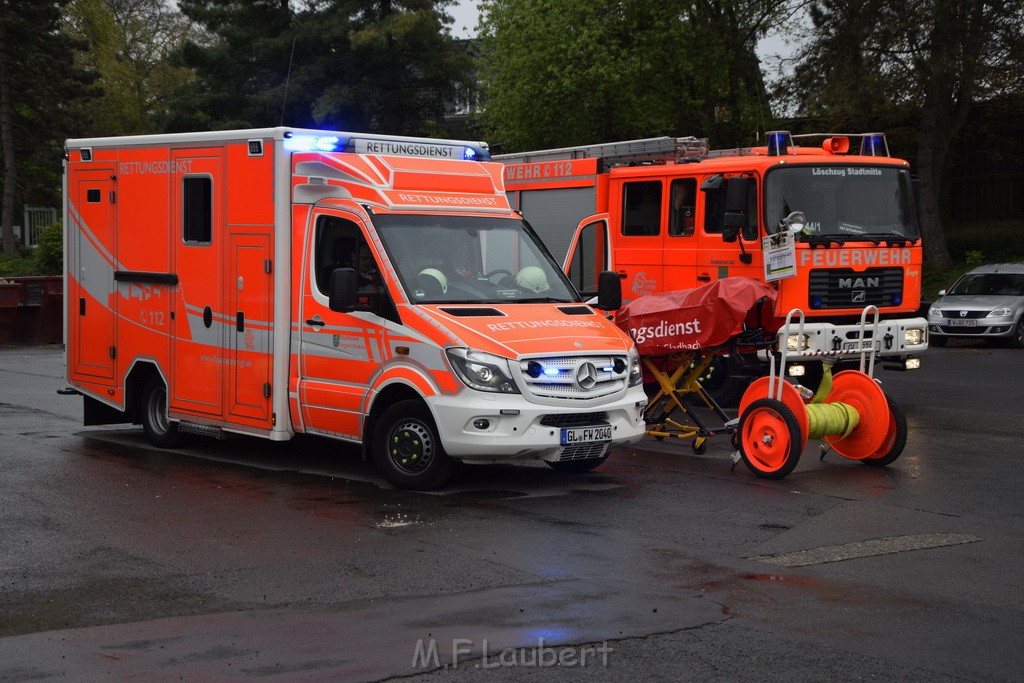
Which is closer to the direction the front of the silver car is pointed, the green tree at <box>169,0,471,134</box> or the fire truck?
the fire truck

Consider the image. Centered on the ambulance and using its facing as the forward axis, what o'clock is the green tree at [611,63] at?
The green tree is roughly at 8 o'clock from the ambulance.

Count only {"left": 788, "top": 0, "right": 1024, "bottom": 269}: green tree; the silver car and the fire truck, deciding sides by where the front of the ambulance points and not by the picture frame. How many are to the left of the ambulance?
3

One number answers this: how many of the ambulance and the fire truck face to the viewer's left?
0

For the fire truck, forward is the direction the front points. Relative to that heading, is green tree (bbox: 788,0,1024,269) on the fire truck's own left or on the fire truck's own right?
on the fire truck's own left

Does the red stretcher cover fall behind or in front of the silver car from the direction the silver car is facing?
in front

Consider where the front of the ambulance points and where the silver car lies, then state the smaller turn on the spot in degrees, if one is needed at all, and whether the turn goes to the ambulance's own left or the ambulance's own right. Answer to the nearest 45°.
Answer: approximately 90° to the ambulance's own left

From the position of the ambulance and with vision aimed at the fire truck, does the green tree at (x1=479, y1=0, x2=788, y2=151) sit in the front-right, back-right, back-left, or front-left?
front-left

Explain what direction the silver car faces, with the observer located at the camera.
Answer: facing the viewer and to the left of the viewer

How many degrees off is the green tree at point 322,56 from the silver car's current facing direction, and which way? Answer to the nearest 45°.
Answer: approximately 90° to its right

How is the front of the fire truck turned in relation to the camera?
facing the viewer and to the right of the viewer

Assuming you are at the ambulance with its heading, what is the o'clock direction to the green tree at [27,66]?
The green tree is roughly at 7 o'clock from the ambulance.

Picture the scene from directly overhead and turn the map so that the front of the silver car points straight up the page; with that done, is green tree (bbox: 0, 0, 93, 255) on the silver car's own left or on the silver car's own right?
on the silver car's own right

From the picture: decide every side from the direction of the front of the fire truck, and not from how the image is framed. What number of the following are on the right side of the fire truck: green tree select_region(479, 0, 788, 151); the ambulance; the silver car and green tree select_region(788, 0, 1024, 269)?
1

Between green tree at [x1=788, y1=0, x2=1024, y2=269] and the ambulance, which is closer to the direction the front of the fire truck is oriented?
the ambulance

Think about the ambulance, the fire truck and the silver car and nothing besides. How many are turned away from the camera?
0
